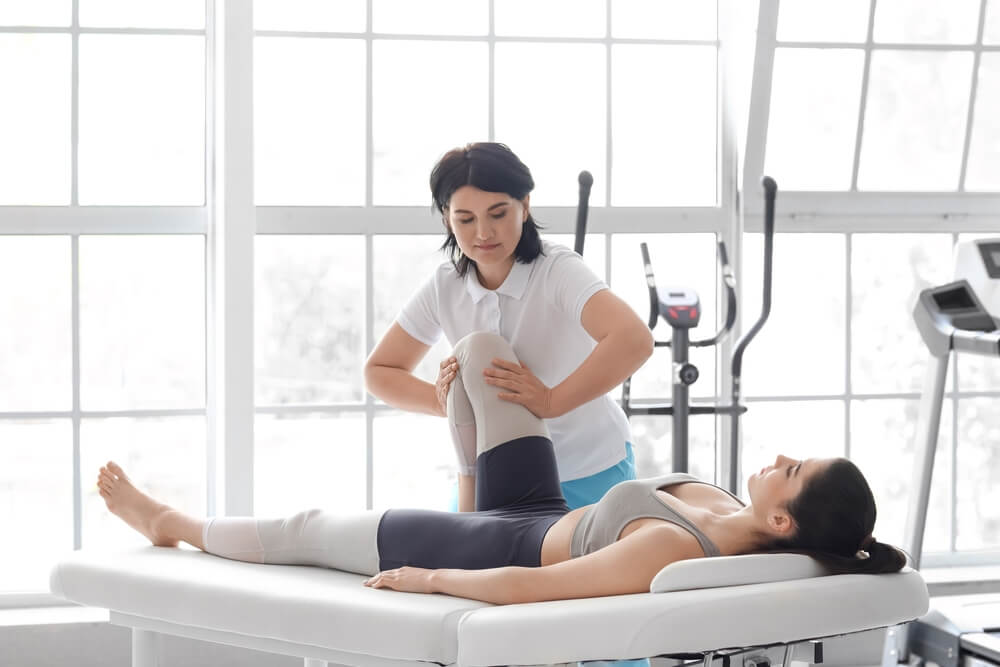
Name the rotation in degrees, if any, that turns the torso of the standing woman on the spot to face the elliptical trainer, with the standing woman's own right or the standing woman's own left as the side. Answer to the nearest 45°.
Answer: approximately 180°

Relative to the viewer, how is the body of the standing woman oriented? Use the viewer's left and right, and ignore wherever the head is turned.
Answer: facing the viewer and to the left of the viewer

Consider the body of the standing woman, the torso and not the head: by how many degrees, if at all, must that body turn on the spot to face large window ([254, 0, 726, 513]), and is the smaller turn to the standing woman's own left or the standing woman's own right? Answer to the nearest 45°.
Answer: approximately 135° to the standing woman's own right

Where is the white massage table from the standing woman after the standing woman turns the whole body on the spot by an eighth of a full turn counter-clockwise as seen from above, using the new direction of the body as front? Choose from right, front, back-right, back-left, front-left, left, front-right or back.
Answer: front

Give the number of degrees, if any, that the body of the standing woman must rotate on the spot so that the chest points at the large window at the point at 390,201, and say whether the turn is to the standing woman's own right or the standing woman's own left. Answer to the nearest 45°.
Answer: approximately 135° to the standing woman's own right

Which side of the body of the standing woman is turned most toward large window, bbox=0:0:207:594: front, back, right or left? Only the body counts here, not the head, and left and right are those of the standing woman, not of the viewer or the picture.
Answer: right

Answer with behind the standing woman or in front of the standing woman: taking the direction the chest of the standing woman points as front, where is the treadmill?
behind
